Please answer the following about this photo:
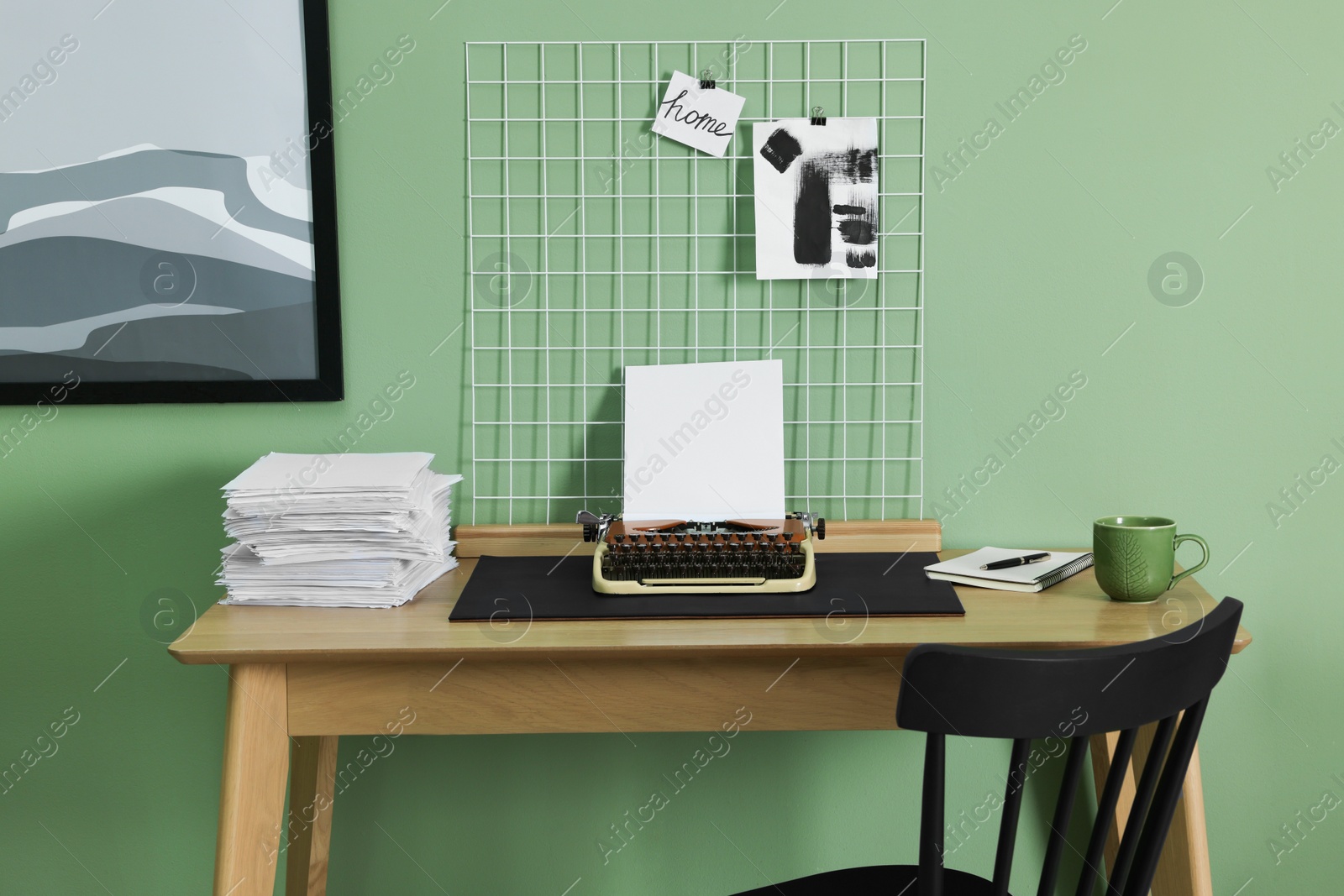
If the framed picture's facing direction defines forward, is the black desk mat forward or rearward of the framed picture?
forward

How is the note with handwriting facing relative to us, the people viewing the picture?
facing the viewer

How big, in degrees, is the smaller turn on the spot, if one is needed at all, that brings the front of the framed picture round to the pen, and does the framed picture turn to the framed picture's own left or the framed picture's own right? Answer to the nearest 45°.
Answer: approximately 45° to the framed picture's own left

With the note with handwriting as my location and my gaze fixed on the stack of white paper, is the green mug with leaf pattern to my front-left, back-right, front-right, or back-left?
back-left

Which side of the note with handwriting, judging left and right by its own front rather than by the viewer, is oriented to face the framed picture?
right

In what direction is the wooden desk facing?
toward the camera

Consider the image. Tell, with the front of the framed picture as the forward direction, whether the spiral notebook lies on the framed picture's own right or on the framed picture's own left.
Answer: on the framed picture's own left

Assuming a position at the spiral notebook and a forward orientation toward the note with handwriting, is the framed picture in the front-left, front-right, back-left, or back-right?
front-left

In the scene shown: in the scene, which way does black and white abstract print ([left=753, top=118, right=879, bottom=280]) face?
toward the camera

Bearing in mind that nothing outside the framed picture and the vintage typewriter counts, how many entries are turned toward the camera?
2
